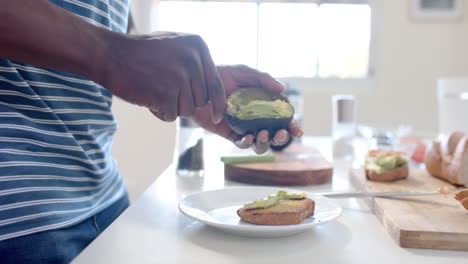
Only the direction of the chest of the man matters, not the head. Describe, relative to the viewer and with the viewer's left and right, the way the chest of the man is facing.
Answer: facing to the right of the viewer

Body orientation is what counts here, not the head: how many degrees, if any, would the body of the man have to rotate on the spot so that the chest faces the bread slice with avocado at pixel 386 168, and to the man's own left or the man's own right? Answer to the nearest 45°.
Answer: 0° — they already face it

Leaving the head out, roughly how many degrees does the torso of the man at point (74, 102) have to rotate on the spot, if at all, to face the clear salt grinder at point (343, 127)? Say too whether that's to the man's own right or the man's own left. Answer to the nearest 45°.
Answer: approximately 45° to the man's own left

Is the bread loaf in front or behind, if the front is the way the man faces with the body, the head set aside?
in front

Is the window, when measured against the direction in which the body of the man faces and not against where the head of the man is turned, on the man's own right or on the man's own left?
on the man's own left
